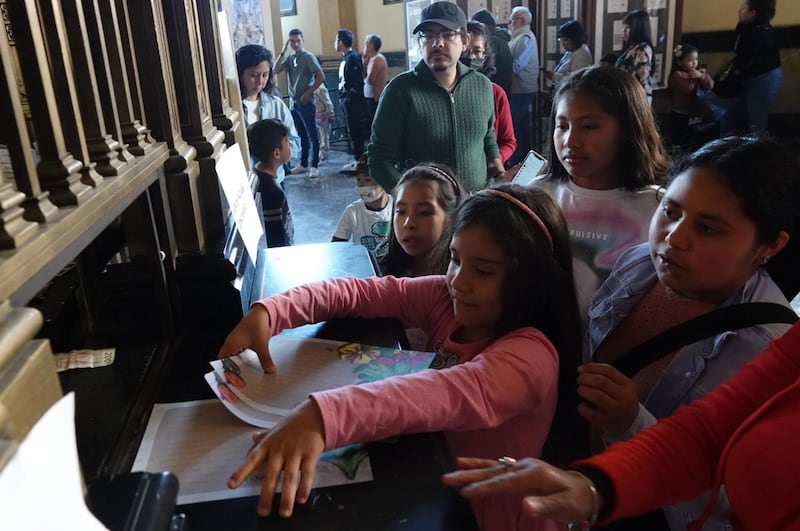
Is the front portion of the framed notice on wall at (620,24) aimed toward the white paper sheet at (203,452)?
yes

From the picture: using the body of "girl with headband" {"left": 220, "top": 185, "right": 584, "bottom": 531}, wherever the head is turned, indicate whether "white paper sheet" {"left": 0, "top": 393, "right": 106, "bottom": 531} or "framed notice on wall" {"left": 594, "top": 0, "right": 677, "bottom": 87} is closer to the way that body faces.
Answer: the white paper sheet

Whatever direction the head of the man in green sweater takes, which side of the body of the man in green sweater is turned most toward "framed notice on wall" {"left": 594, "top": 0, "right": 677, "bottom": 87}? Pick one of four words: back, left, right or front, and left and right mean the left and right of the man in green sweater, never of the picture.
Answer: back

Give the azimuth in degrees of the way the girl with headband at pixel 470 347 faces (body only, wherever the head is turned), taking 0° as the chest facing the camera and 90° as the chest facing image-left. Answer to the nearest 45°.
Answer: approximately 45°

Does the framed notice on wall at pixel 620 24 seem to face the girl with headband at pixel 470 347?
yes

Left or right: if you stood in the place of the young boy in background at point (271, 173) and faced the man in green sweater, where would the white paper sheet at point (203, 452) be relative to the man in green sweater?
right

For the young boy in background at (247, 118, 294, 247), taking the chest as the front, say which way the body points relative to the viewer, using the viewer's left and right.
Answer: facing to the right of the viewer

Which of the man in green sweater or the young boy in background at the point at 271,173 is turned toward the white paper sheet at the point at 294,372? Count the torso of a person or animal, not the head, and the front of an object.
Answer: the man in green sweater
